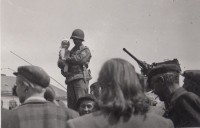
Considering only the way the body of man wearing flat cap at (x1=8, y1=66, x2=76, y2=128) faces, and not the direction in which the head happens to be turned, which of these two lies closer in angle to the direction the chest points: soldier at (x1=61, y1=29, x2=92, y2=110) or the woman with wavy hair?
the soldier

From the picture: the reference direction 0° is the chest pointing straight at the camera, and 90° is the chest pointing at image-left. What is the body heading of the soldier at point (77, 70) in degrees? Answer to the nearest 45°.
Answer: approximately 45°

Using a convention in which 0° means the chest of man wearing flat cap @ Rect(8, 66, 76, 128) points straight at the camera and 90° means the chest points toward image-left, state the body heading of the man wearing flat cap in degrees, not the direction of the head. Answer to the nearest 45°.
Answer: approximately 135°

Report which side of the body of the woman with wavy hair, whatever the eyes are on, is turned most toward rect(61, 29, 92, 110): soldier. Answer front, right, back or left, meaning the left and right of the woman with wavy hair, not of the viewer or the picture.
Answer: front

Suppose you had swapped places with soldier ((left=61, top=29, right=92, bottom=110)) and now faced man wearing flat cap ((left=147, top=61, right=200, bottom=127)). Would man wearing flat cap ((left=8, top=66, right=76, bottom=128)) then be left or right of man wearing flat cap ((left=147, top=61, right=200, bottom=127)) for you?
right

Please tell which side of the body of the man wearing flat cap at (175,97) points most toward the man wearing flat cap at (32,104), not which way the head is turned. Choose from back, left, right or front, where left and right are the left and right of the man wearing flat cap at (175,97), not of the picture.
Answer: front

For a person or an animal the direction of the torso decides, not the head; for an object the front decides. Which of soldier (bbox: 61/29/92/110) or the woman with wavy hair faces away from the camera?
the woman with wavy hair

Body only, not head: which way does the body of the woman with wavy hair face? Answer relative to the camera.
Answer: away from the camera

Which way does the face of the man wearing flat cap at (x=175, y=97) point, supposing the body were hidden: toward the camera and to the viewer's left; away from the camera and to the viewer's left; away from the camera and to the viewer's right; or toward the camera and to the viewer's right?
away from the camera and to the viewer's left

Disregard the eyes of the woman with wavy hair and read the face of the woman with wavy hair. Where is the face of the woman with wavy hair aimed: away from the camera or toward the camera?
away from the camera

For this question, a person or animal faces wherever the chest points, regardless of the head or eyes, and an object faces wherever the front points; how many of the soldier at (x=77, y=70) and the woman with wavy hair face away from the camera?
1

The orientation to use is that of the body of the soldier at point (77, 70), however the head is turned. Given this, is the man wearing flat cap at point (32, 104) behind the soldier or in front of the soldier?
in front

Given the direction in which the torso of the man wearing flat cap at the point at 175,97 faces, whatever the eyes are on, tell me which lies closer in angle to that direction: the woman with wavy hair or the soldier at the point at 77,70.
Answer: the soldier
